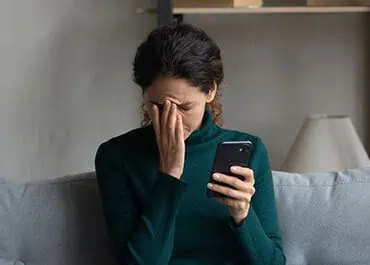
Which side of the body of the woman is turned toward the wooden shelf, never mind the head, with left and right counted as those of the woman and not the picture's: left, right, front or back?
back

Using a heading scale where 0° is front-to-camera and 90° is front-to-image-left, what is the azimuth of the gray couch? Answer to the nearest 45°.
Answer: approximately 0°

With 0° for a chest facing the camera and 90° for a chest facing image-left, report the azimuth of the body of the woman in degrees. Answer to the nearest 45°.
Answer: approximately 0°

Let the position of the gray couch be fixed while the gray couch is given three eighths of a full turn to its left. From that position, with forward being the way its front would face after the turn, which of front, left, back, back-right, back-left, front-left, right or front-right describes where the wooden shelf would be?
front
